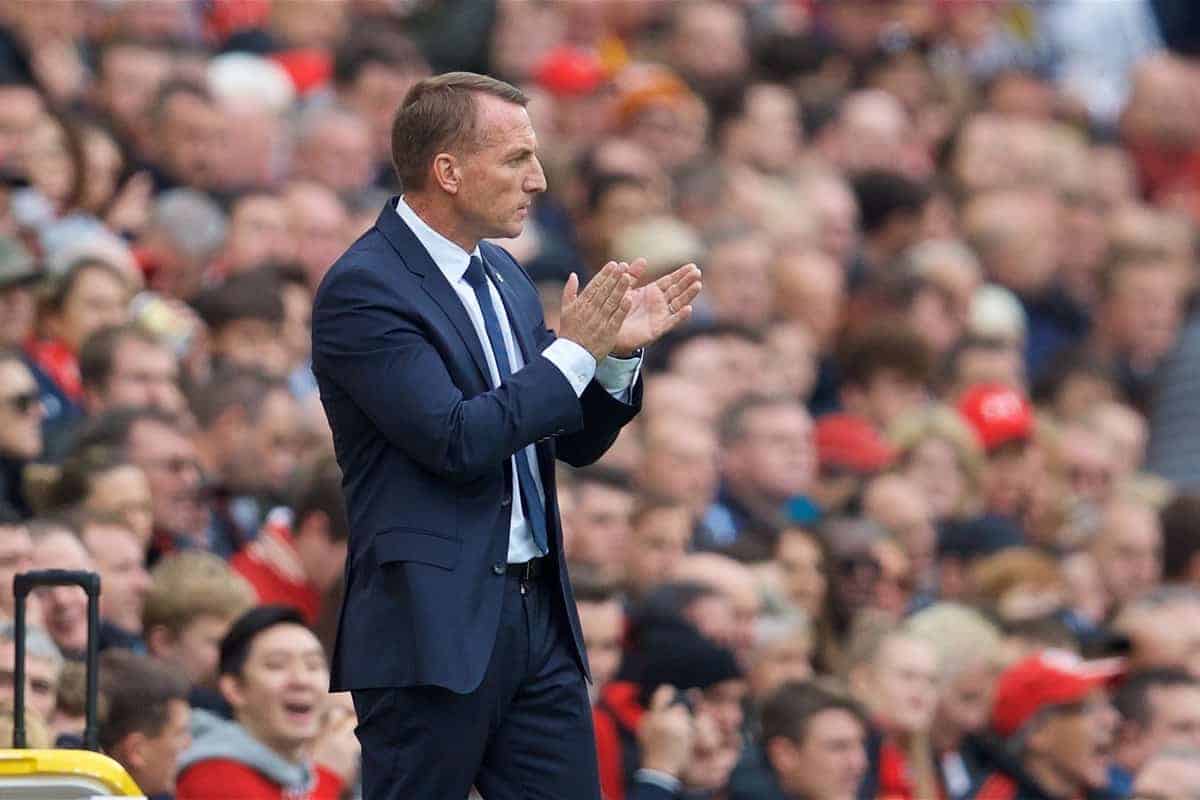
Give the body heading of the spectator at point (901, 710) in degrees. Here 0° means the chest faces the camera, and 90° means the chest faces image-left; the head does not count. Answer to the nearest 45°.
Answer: approximately 315°

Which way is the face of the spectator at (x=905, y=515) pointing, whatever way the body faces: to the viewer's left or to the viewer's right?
to the viewer's left

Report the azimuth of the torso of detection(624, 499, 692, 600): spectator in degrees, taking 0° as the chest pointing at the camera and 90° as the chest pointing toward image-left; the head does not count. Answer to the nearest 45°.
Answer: approximately 315°

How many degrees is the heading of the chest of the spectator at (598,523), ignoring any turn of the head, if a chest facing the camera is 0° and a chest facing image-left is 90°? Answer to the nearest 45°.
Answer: approximately 315°

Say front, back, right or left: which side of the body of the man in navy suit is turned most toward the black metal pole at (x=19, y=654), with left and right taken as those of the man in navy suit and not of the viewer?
back

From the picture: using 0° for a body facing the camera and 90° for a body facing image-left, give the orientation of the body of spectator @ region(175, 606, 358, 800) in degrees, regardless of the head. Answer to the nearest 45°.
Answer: approximately 315°
